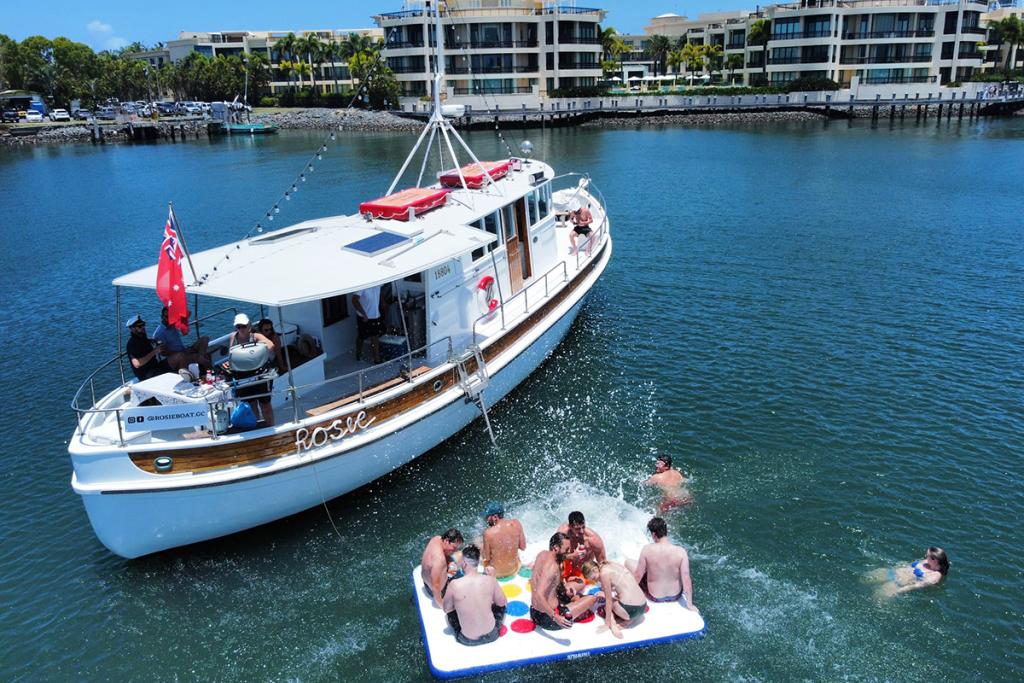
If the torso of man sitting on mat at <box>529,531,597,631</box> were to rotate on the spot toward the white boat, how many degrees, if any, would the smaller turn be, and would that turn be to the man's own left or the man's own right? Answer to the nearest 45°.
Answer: approximately 135° to the man's own left

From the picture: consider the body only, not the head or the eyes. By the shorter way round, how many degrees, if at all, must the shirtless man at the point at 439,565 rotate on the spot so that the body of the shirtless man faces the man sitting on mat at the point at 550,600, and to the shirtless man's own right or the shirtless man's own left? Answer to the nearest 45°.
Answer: approximately 45° to the shirtless man's own right

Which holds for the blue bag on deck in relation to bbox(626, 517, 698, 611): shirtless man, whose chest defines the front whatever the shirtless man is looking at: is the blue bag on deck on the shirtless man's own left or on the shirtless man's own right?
on the shirtless man's own left

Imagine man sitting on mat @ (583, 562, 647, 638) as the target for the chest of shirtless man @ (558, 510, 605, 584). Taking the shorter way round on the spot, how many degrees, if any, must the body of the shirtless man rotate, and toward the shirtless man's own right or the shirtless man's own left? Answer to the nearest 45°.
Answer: approximately 45° to the shirtless man's own left

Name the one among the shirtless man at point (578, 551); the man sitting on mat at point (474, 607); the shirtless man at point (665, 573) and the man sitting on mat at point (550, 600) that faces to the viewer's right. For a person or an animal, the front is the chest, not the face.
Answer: the man sitting on mat at point (550, 600)

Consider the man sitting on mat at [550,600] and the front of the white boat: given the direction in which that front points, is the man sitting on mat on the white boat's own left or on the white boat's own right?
on the white boat's own right

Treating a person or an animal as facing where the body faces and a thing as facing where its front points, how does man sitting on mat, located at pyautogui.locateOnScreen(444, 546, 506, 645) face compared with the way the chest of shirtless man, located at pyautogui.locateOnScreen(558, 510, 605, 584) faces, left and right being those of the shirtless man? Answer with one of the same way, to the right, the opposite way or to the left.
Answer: the opposite way

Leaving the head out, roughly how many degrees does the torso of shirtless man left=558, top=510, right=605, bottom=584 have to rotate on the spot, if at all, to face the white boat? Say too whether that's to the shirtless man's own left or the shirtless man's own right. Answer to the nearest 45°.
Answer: approximately 135° to the shirtless man's own right

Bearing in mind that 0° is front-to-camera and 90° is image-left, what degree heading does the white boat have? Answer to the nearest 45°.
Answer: approximately 225°

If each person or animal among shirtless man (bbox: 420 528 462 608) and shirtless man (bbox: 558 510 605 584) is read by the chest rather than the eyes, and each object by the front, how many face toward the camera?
1

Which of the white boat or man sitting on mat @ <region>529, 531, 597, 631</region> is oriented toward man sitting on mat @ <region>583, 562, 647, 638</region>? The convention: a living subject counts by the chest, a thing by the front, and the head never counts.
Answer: man sitting on mat @ <region>529, 531, 597, 631</region>

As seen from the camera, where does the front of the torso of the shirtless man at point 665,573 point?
away from the camera

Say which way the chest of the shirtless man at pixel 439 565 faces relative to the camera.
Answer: to the viewer's right

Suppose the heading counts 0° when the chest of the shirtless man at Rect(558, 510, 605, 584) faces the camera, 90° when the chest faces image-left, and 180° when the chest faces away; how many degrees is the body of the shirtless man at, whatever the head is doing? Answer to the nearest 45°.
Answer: approximately 0°
